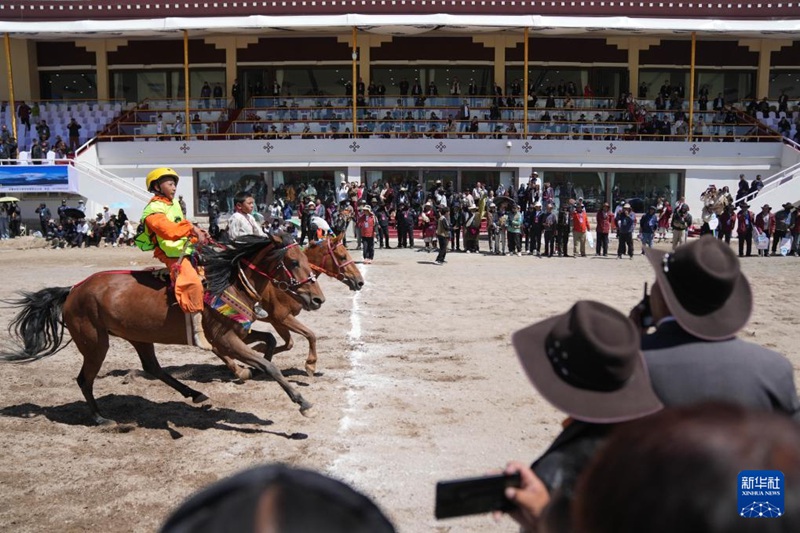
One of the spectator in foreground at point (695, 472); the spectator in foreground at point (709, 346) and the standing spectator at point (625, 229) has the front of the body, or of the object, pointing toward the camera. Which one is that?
the standing spectator

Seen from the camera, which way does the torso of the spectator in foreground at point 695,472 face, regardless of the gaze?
away from the camera

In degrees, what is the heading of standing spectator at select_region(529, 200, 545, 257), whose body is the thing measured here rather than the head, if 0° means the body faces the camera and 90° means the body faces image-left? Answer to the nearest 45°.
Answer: approximately 0°

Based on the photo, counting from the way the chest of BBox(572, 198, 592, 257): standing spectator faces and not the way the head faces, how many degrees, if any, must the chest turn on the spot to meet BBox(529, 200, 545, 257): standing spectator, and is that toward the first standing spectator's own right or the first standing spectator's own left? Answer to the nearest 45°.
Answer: approximately 90° to the first standing spectator's own right

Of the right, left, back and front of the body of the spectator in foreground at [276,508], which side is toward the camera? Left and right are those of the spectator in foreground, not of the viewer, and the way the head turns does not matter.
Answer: back

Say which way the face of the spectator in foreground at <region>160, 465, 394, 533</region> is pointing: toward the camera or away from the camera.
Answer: away from the camera

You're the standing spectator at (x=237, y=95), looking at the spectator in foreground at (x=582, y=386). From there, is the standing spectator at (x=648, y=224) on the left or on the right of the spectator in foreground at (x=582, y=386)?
left

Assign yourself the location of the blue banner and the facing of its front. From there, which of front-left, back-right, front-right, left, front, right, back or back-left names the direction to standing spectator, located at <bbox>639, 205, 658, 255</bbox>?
front-left

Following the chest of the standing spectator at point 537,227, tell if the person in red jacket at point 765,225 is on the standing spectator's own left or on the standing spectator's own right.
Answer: on the standing spectator's own left

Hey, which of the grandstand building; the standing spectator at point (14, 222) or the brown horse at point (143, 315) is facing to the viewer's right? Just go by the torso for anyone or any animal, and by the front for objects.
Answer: the brown horse

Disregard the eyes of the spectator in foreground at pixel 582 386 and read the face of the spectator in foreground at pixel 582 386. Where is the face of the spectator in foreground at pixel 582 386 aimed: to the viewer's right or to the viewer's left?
to the viewer's left

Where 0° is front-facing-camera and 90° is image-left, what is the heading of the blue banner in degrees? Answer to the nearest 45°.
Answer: approximately 0°
